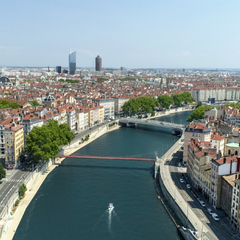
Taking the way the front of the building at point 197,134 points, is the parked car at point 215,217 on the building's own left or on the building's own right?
on the building's own left

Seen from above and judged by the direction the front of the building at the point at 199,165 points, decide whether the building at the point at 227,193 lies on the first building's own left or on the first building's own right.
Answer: on the first building's own left

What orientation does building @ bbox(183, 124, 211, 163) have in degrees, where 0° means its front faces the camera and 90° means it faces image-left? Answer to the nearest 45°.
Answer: approximately 45°

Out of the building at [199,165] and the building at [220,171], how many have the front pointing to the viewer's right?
0

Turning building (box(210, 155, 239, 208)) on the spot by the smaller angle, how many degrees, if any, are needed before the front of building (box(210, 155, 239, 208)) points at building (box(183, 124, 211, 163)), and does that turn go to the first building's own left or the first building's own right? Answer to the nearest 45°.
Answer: approximately 135° to the first building's own right

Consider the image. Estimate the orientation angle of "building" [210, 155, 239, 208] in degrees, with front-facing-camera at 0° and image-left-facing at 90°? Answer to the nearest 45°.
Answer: approximately 45°

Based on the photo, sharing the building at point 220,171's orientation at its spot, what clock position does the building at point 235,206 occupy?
the building at point 235,206 is roughly at 10 o'clock from the building at point 220,171.

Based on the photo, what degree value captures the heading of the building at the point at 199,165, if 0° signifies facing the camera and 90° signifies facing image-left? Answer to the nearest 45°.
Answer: approximately 45°

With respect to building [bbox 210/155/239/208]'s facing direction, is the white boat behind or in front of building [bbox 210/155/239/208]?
in front
